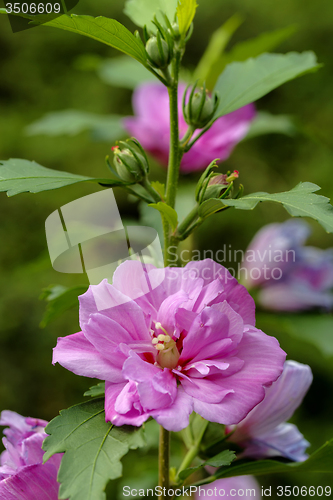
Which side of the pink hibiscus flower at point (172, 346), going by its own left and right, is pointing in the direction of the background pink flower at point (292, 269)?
back

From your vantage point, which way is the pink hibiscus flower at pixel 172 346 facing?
toward the camera

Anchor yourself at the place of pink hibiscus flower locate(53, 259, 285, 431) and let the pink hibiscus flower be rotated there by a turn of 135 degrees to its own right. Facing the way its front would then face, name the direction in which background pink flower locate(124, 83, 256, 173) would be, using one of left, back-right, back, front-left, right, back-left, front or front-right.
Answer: front-right
